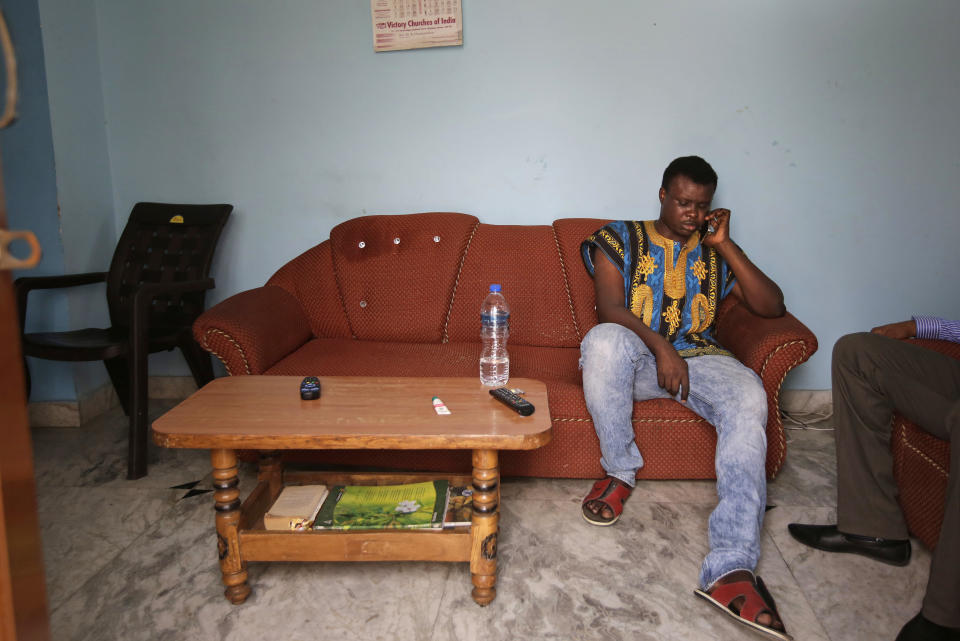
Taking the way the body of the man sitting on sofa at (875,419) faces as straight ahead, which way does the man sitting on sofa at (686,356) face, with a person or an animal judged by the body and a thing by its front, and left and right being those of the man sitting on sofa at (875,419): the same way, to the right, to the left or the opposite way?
to the left

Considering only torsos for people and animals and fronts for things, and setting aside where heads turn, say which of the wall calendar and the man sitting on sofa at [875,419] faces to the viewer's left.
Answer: the man sitting on sofa

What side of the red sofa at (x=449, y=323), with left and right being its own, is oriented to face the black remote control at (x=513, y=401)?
front

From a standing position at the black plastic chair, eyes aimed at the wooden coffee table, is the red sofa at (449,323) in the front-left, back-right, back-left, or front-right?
front-left

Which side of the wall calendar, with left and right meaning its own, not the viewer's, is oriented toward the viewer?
front

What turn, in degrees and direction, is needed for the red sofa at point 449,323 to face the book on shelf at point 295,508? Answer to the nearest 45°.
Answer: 0° — it already faces it

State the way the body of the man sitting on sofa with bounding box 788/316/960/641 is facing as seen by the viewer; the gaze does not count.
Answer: to the viewer's left

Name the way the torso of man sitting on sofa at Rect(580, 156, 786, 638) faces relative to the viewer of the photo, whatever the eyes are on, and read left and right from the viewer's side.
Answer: facing the viewer

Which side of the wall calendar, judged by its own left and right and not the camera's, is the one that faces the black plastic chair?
right

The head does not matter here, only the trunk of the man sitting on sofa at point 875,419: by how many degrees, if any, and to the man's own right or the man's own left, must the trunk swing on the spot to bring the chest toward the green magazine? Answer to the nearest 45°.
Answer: approximately 45° to the man's own left
